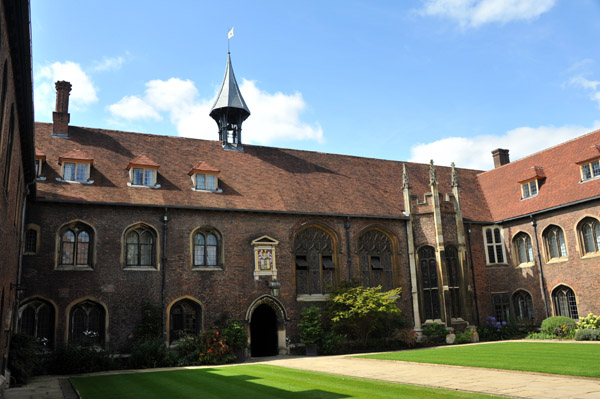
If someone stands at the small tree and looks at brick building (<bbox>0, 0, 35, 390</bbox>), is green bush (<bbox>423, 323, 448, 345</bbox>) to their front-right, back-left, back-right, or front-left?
back-left

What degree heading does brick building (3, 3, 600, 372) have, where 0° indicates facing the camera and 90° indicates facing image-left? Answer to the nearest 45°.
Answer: approximately 0°

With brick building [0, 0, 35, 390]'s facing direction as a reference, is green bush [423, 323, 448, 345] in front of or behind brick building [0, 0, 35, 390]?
in front

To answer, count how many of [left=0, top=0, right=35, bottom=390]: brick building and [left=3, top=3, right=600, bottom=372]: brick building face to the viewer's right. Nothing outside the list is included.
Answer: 1

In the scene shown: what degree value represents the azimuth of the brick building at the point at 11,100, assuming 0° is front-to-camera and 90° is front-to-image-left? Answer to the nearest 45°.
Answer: approximately 270°

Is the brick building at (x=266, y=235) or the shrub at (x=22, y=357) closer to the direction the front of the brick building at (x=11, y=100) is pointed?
the brick building

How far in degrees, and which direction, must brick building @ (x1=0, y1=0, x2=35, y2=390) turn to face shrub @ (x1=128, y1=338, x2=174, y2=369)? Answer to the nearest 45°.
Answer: approximately 45° to its left

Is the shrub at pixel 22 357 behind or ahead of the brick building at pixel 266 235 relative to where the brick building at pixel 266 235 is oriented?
ahead

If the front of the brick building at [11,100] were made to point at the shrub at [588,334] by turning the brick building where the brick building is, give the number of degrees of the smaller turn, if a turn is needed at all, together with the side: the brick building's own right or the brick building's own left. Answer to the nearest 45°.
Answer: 0° — it already faces it

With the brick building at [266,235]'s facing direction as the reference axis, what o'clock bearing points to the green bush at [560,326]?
The green bush is roughly at 9 o'clock from the brick building.

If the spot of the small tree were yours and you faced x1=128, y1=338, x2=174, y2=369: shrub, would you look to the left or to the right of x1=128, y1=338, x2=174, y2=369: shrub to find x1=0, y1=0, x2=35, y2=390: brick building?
left

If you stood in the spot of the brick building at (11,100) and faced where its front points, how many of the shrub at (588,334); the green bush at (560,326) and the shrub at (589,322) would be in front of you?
3

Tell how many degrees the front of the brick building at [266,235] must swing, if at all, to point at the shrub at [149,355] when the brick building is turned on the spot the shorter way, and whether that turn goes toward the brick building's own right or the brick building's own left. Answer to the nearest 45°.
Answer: approximately 45° to the brick building's own right

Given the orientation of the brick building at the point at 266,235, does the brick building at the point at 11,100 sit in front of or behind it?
in front
